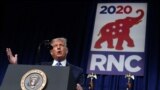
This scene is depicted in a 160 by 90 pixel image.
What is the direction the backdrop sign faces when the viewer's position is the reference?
facing the viewer
